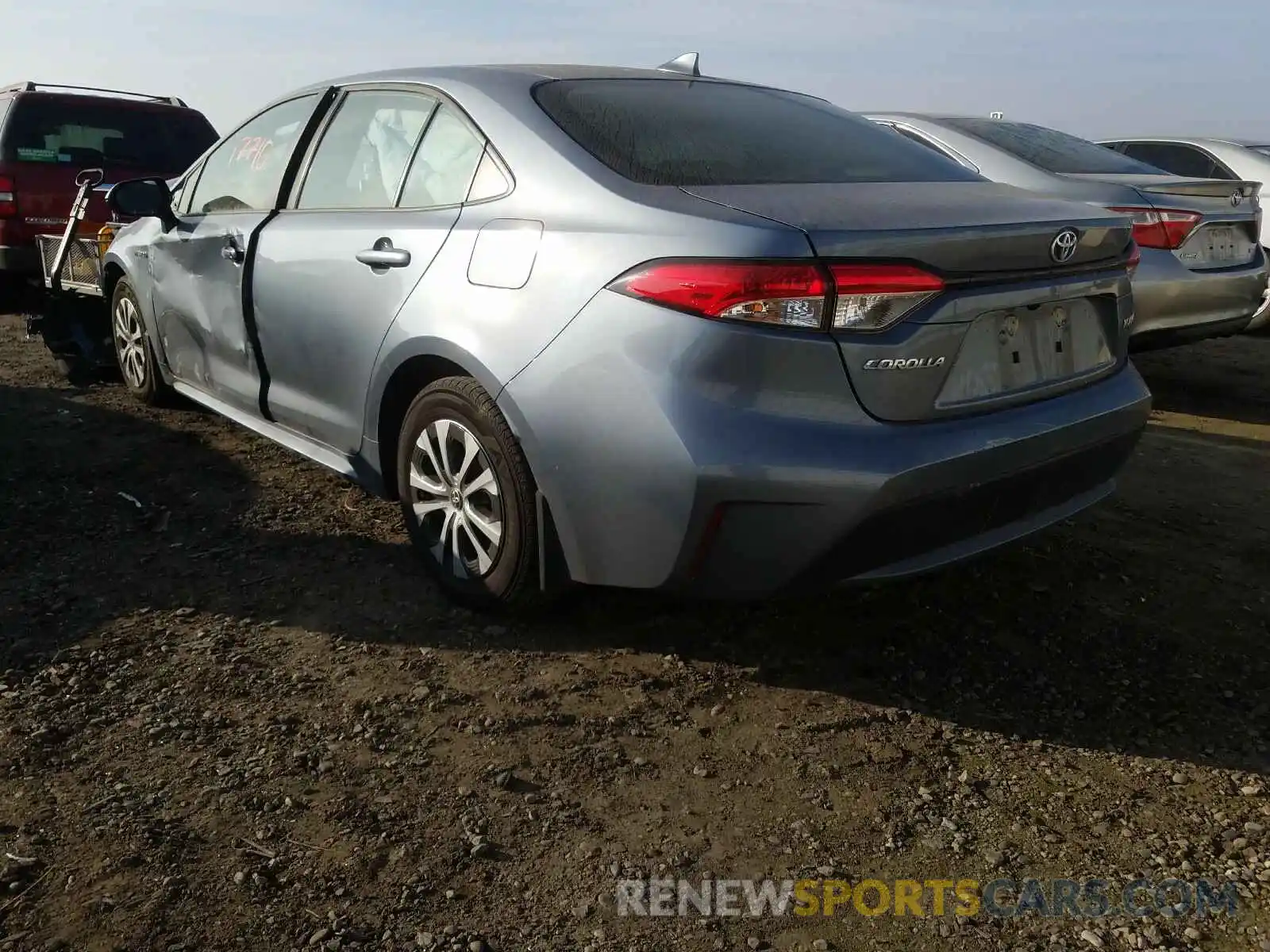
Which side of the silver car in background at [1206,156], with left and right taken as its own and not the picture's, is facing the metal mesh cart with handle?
left

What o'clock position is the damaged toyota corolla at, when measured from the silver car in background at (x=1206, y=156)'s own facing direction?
The damaged toyota corolla is roughly at 8 o'clock from the silver car in background.

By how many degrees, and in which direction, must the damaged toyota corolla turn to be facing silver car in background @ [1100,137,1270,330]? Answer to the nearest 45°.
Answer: approximately 90° to its right

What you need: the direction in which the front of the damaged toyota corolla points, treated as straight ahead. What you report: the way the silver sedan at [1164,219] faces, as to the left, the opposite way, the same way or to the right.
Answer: the same way

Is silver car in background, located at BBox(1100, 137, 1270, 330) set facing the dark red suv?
no

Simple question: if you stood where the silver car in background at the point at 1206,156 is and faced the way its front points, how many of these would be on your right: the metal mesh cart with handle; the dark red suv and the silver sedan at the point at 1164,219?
0

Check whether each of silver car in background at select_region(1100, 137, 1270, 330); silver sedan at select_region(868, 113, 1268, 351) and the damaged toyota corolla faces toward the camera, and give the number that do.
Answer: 0

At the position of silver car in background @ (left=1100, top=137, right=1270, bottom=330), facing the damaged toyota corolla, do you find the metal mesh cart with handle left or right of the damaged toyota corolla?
right

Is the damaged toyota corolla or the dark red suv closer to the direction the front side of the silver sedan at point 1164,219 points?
the dark red suv

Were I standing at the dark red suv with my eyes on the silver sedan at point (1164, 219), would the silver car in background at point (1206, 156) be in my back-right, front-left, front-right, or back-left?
front-left

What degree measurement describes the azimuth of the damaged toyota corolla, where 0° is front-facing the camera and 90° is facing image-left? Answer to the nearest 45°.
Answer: approximately 135°

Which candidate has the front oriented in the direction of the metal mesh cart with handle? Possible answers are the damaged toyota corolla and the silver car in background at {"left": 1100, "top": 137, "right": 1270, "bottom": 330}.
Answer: the damaged toyota corolla

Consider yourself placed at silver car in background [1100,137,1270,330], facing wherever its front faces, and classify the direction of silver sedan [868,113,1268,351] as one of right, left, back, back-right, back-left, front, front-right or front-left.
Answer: back-left

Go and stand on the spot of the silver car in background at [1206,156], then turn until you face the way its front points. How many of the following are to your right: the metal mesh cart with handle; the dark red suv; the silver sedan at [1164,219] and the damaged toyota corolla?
0

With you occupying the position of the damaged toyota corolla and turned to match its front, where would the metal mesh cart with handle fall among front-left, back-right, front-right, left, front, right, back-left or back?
front

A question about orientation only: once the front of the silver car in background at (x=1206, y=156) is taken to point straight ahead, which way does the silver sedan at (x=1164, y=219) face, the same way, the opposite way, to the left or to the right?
the same way

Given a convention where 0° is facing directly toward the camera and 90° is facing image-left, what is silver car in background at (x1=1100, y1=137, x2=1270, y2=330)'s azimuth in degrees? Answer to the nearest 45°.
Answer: approximately 135°

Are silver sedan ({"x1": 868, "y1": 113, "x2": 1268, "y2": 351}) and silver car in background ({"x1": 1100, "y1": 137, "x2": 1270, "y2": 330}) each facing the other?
no
